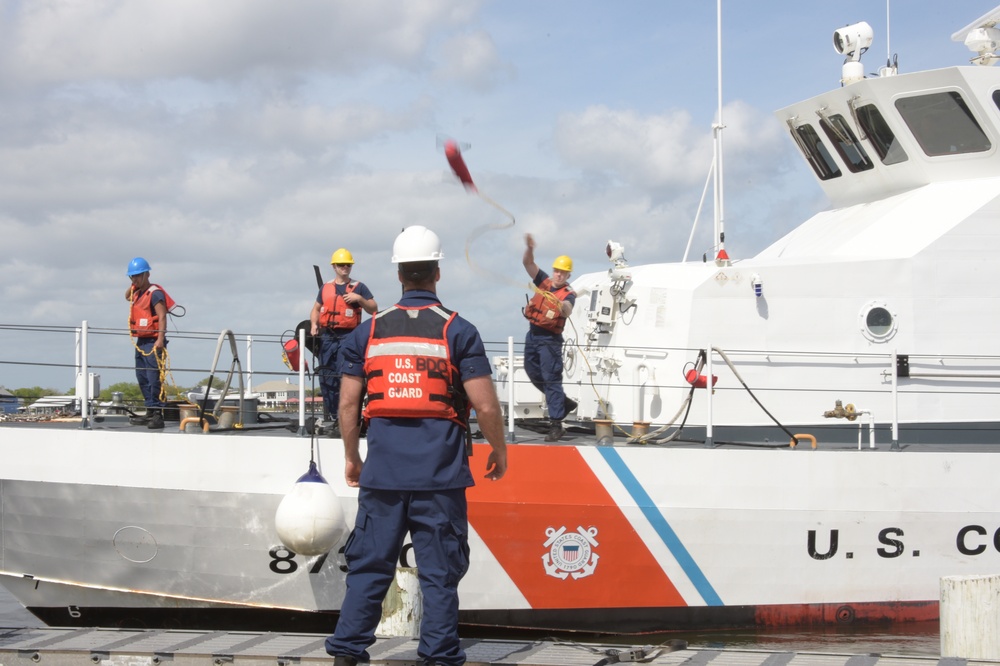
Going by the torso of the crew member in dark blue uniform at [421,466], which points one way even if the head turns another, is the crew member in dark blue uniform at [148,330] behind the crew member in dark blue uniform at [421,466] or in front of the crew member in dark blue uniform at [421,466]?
in front

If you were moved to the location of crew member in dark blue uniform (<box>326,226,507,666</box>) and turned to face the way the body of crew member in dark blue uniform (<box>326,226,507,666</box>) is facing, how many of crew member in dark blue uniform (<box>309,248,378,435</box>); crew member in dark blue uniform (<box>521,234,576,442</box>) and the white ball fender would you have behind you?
0

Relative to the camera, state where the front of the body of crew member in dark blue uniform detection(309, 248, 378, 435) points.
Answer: toward the camera

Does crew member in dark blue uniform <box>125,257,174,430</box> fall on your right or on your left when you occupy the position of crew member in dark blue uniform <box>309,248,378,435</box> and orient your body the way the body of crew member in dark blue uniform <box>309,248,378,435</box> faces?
on your right

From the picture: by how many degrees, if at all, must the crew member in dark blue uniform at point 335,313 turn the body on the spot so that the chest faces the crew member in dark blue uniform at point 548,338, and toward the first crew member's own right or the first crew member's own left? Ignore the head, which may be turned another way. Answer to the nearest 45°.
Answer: approximately 90° to the first crew member's own left

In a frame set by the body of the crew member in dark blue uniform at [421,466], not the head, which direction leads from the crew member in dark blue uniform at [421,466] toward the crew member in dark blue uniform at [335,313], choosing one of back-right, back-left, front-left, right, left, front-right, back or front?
front

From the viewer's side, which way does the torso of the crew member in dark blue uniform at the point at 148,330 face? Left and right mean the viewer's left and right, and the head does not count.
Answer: facing the viewer and to the left of the viewer

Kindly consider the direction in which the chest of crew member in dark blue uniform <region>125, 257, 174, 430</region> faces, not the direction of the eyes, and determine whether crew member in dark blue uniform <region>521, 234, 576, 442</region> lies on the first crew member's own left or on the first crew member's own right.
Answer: on the first crew member's own left

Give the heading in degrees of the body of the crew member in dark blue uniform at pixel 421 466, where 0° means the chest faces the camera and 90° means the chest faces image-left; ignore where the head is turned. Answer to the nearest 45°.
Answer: approximately 180°

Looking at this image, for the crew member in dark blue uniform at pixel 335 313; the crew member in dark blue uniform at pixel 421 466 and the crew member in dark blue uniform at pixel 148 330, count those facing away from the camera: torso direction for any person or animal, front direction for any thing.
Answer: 1

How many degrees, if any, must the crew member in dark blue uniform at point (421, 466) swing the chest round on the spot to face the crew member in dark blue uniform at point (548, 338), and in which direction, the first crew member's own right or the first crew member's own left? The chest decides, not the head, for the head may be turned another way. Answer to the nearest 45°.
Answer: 0° — they already face them

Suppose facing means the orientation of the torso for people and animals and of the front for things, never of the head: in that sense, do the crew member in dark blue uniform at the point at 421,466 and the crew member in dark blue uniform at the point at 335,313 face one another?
yes

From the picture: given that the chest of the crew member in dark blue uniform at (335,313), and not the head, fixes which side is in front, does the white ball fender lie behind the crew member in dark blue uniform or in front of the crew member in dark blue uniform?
in front

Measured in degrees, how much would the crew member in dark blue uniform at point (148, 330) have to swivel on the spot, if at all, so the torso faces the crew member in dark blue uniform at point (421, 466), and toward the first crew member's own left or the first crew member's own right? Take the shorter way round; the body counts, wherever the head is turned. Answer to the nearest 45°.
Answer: approximately 45° to the first crew member's own left

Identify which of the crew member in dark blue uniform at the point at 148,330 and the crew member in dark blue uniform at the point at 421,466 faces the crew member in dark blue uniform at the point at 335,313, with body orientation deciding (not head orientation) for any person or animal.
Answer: the crew member in dark blue uniform at the point at 421,466

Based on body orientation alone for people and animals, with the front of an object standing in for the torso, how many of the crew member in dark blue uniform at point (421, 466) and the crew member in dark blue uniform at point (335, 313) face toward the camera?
1
